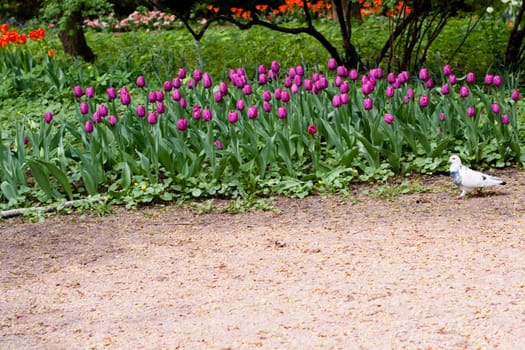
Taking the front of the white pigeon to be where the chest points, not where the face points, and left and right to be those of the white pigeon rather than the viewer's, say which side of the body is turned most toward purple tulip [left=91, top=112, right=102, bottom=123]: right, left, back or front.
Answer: front

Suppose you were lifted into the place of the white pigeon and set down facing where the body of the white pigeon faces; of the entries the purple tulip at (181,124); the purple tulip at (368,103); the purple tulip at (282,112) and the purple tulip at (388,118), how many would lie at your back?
0

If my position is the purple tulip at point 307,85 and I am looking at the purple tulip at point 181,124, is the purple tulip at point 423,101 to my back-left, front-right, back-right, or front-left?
back-left

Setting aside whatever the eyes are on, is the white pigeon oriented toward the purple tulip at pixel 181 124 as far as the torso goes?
yes

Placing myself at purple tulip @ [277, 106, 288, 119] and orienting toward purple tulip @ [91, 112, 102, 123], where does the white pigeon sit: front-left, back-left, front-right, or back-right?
back-left

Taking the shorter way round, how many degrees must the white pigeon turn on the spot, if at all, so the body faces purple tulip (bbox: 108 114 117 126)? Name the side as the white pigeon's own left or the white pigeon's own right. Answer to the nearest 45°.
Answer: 0° — it already faces it

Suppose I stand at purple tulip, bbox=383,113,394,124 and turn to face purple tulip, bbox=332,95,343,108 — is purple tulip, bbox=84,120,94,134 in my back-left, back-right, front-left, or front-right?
front-left

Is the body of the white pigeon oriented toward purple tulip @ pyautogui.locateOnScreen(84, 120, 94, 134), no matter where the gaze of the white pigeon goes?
yes

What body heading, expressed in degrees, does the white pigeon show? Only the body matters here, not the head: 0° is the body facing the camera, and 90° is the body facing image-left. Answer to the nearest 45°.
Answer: approximately 90°

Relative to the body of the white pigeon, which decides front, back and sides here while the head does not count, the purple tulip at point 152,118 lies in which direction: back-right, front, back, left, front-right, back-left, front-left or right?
front

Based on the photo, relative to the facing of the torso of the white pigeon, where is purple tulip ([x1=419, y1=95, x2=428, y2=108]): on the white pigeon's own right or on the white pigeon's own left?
on the white pigeon's own right
